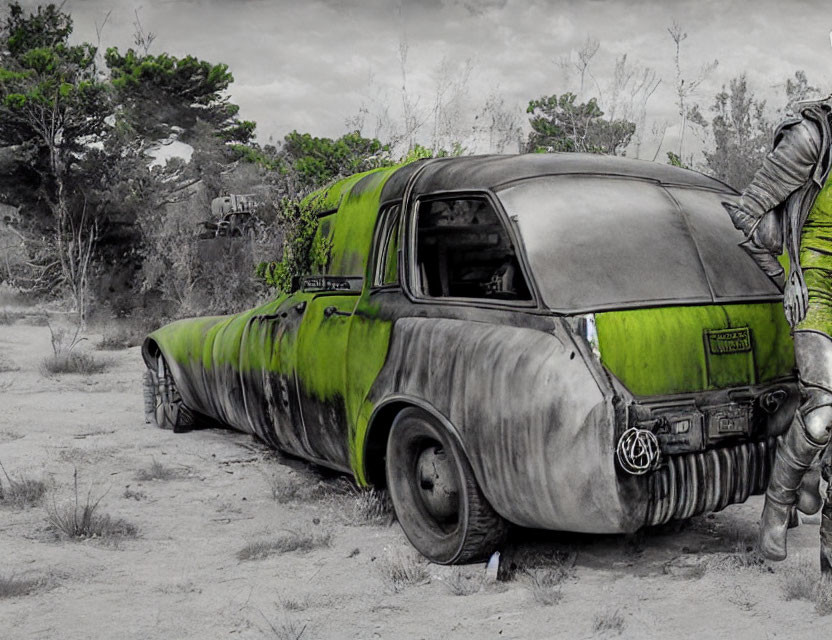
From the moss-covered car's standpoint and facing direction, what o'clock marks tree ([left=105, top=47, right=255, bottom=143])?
The tree is roughly at 1 o'clock from the moss-covered car.

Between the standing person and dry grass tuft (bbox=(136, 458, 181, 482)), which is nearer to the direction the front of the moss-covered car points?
the dry grass tuft

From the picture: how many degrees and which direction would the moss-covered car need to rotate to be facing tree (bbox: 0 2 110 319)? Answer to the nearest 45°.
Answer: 0° — it already faces it

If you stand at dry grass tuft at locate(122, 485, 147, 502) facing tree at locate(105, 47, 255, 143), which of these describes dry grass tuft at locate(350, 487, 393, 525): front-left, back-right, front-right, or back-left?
back-right

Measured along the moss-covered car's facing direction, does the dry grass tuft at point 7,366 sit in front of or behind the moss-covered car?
in front

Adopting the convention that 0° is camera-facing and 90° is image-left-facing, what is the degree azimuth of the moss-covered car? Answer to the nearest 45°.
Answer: approximately 135°

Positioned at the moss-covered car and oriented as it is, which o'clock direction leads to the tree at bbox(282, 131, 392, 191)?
The tree is roughly at 1 o'clock from the moss-covered car.

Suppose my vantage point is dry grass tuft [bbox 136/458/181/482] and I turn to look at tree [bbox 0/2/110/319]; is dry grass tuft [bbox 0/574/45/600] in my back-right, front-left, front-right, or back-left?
back-left

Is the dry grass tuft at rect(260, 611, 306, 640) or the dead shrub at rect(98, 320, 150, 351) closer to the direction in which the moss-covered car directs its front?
the dead shrub

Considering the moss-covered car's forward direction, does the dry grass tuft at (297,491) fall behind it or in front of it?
in front
